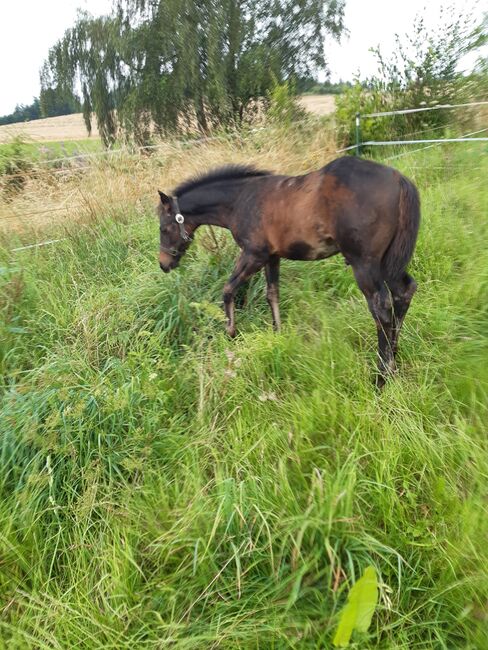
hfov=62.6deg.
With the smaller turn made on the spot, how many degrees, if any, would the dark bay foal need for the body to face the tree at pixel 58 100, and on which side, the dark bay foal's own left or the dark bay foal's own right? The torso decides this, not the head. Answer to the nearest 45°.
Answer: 0° — it already faces it

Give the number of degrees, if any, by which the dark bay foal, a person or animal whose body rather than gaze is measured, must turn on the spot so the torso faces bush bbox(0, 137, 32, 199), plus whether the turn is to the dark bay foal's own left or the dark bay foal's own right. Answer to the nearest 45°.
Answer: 0° — it already faces it

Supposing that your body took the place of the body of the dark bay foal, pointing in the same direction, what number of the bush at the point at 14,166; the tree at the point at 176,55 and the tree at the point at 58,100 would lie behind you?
0

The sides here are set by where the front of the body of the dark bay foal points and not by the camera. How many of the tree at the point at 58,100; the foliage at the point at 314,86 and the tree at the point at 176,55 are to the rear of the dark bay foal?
0

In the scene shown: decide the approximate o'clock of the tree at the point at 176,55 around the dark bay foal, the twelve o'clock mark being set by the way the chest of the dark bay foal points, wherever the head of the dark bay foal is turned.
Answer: The tree is roughly at 1 o'clock from the dark bay foal.

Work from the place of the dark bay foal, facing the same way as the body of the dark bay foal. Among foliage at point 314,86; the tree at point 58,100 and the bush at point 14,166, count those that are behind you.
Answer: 0

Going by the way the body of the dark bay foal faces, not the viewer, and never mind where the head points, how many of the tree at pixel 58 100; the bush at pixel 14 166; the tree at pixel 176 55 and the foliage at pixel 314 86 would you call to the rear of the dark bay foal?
0

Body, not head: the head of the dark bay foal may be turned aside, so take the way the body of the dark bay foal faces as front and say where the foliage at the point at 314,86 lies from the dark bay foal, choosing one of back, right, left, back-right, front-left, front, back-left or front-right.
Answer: front-right

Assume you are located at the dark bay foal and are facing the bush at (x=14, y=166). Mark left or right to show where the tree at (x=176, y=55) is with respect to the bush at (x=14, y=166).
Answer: right

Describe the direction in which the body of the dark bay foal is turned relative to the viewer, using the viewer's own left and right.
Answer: facing away from the viewer and to the left of the viewer

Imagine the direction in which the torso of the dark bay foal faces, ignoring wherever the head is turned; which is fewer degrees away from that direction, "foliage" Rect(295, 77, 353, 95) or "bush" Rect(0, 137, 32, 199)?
the bush
